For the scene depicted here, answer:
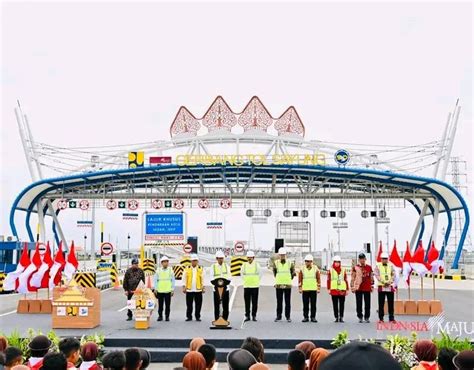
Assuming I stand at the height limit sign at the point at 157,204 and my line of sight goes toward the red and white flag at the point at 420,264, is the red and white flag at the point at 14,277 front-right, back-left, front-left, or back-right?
front-right

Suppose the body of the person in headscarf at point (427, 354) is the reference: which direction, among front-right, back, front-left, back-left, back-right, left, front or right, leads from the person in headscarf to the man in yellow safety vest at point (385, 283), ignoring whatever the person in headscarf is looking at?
front

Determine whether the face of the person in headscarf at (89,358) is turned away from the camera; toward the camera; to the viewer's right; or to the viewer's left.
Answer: away from the camera

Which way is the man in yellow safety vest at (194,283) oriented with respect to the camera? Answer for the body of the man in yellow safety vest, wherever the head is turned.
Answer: toward the camera

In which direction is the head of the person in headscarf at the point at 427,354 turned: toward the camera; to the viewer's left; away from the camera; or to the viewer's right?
away from the camera

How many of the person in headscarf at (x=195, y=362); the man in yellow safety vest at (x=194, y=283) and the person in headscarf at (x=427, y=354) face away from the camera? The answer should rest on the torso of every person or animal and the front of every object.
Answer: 2

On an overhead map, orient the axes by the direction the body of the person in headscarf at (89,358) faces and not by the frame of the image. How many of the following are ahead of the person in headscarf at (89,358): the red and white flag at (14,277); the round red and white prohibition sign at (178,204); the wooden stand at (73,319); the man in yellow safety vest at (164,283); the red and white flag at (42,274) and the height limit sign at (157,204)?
6

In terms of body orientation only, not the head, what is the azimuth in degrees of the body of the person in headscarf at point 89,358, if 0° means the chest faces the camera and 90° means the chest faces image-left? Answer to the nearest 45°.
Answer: approximately 180°

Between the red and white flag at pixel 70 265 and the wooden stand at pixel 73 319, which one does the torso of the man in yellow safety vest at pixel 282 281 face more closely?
the wooden stand

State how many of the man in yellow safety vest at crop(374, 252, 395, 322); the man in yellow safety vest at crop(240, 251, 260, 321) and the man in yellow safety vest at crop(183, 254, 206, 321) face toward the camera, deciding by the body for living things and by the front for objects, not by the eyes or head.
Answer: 3

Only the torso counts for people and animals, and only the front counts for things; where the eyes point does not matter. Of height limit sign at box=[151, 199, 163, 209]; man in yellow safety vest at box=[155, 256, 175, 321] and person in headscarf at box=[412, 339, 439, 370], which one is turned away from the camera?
the person in headscarf
